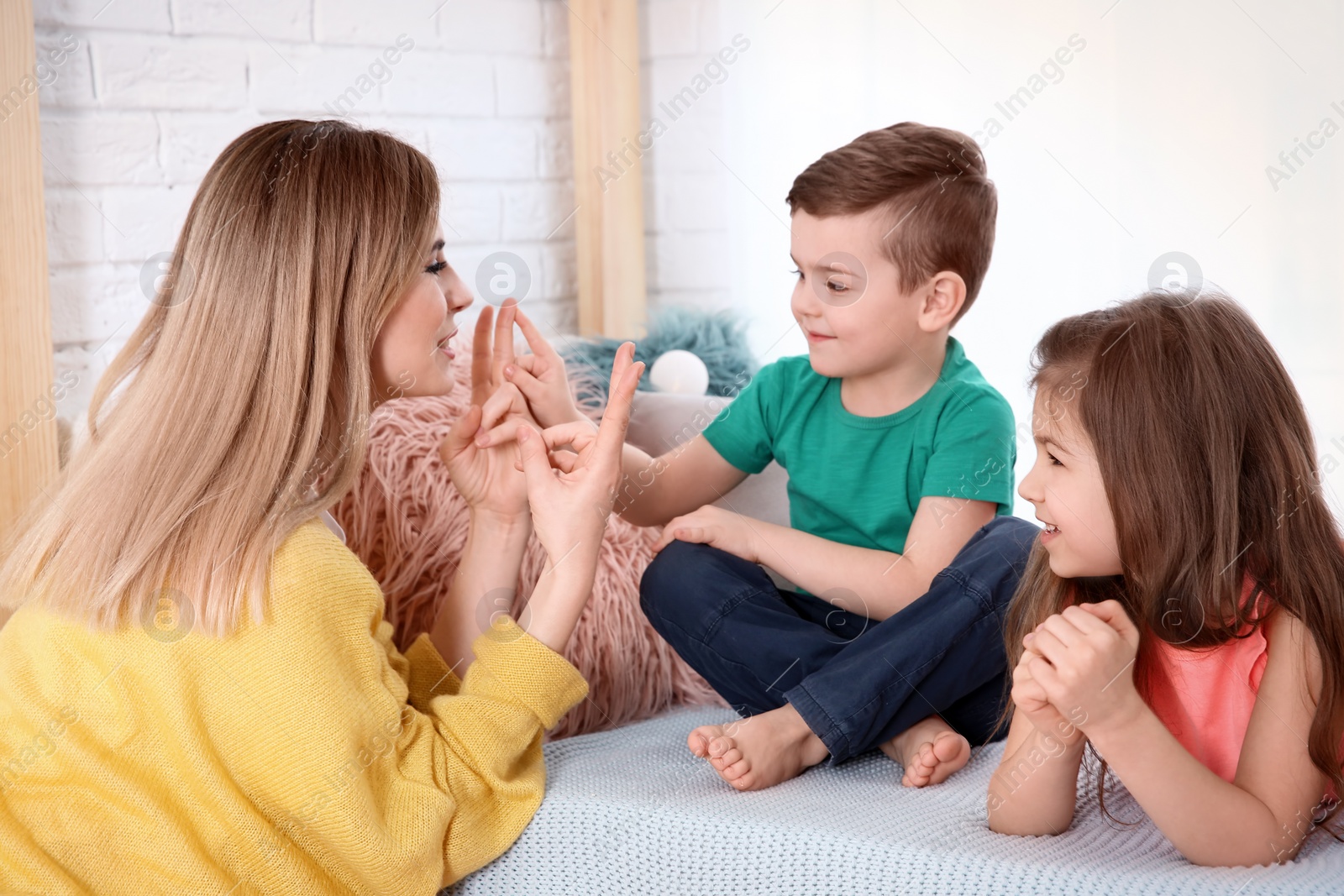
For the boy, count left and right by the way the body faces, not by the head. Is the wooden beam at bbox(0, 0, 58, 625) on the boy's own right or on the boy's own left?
on the boy's own right

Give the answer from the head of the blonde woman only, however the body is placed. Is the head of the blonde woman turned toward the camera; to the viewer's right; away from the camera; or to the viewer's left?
to the viewer's right

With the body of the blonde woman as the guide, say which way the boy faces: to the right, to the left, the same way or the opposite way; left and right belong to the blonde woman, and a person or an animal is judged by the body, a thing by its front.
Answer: the opposite way

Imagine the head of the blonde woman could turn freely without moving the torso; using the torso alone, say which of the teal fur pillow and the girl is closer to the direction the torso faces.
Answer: the teal fur pillow

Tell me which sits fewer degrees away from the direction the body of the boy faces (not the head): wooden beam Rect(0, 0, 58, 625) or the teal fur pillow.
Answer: the wooden beam

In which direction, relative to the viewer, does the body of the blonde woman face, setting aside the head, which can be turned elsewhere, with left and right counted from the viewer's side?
facing away from the viewer and to the right of the viewer

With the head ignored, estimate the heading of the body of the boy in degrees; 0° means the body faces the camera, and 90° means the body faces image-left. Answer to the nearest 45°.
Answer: approximately 45°

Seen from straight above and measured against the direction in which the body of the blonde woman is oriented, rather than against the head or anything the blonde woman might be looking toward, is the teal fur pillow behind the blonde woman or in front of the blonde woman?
in front
